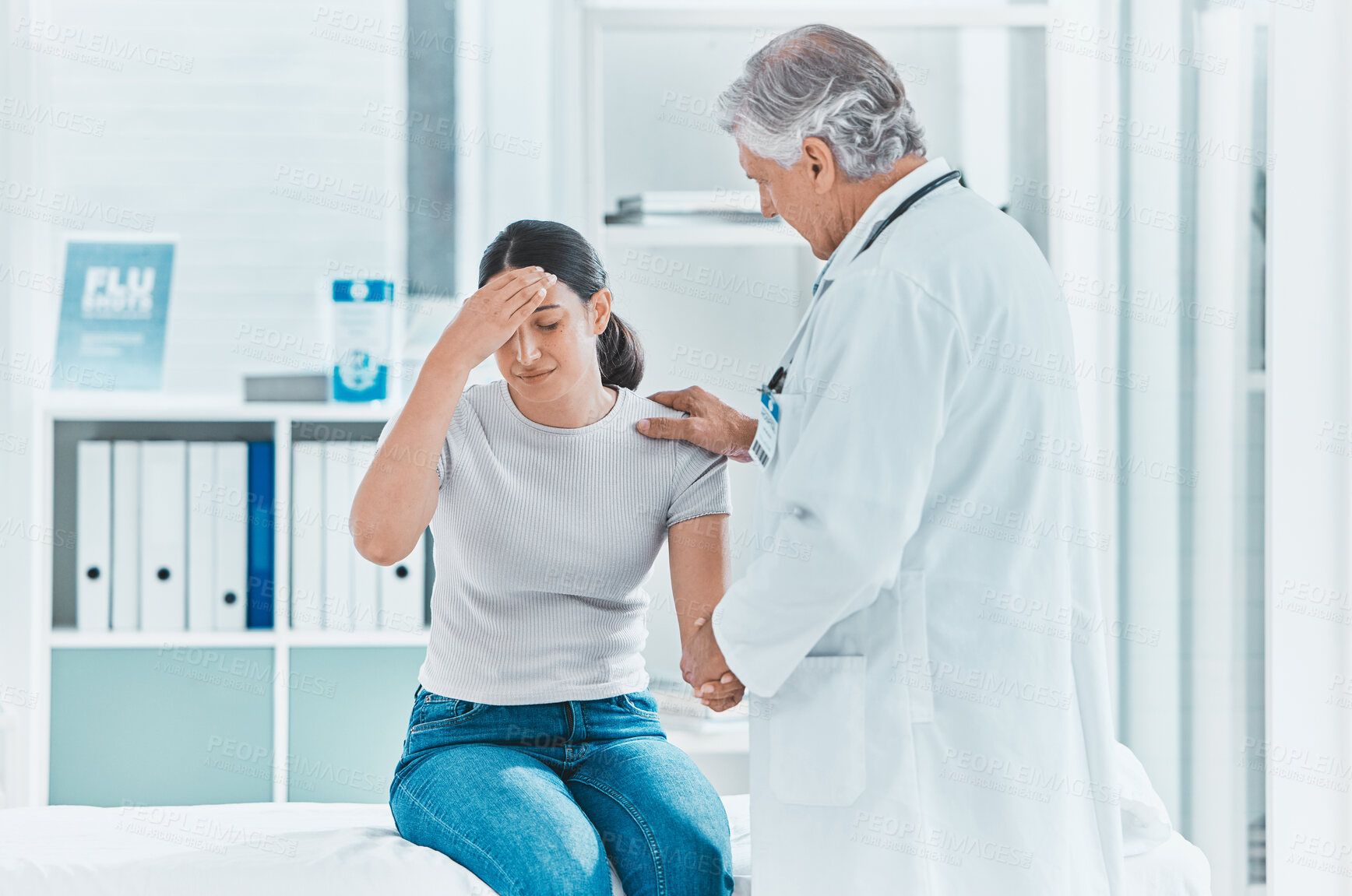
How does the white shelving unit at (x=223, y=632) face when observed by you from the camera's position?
facing the viewer

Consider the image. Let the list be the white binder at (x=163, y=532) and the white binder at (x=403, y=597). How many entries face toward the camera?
2

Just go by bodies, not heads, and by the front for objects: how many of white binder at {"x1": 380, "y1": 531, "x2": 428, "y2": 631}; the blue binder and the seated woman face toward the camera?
3

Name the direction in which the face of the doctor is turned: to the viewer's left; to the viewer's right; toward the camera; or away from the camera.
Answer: to the viewer's left
